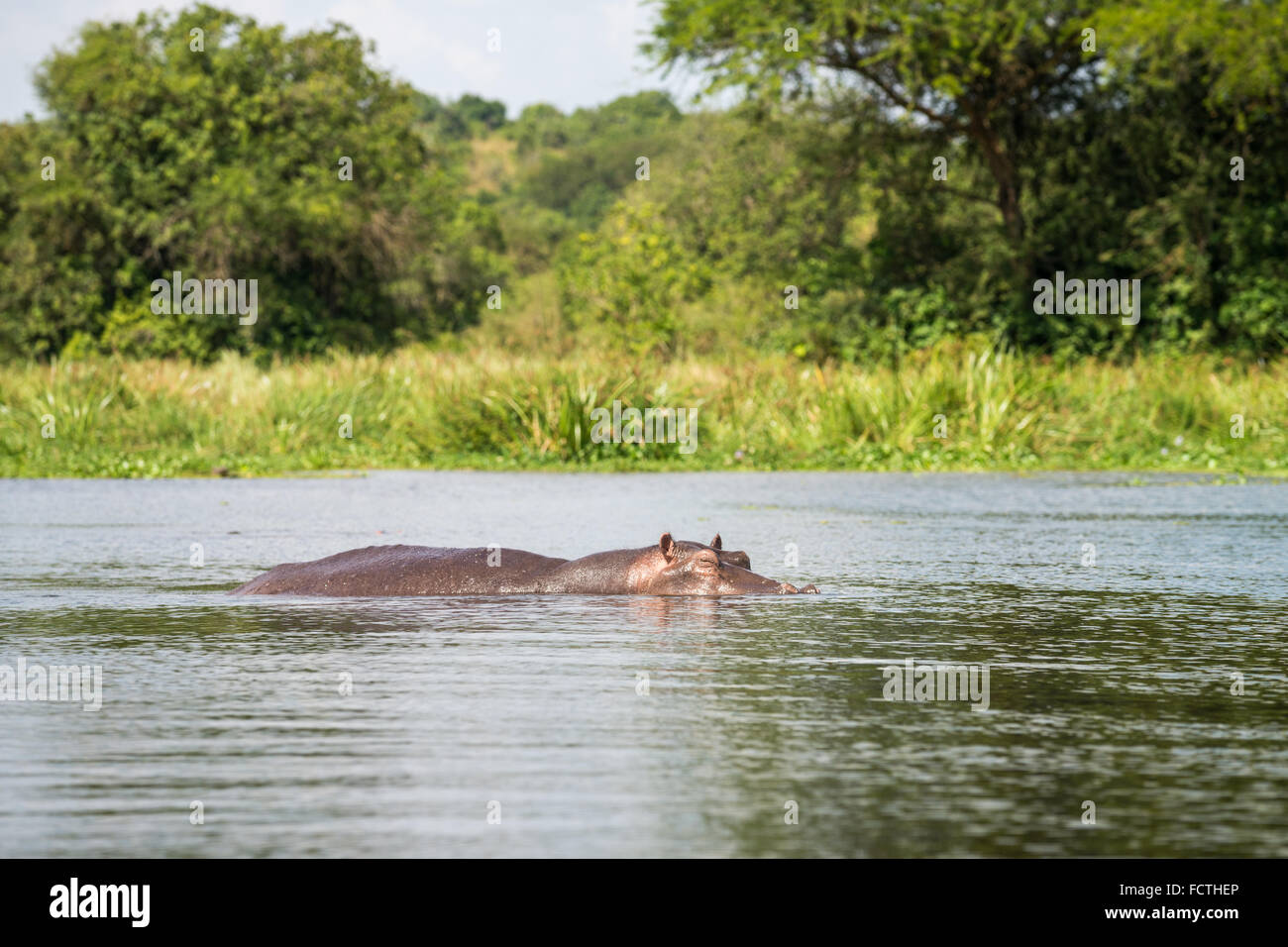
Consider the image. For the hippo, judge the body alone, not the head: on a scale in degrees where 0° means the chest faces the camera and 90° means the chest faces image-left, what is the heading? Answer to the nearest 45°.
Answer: approximately 270°

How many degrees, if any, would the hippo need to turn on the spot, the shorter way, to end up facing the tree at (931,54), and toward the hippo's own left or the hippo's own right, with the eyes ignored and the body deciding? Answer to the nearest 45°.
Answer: approximately 90° to the hippo's own left
